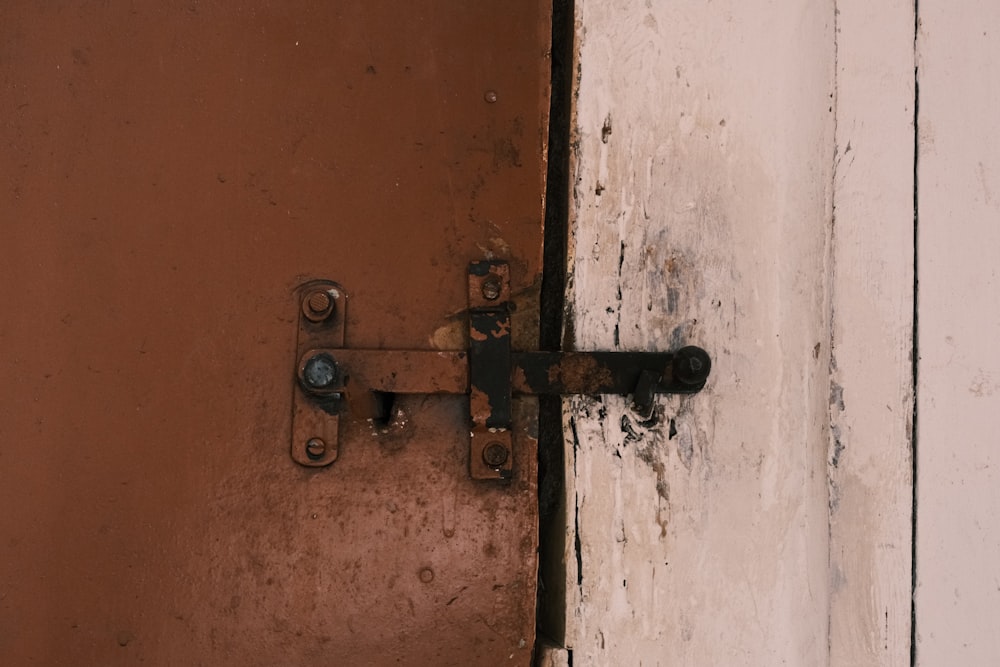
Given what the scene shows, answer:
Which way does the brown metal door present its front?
toward the camera

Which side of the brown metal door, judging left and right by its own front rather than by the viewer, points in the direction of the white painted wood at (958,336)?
left
